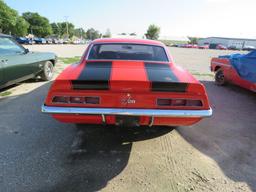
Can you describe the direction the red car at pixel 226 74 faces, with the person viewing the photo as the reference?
facing away from the viewer and to the left of the viewer

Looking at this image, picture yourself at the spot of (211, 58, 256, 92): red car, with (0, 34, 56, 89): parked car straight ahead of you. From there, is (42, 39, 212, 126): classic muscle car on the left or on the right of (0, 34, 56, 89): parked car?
left

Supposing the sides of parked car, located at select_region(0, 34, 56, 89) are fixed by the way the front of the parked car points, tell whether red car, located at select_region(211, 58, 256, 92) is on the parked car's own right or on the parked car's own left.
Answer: on the parked car's own right

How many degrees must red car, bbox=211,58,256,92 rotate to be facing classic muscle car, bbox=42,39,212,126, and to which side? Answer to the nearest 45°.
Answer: approximately 135° to its left

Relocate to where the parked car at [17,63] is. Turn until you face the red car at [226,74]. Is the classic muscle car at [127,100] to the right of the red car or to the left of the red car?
right

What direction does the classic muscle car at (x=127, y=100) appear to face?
away from the camera
